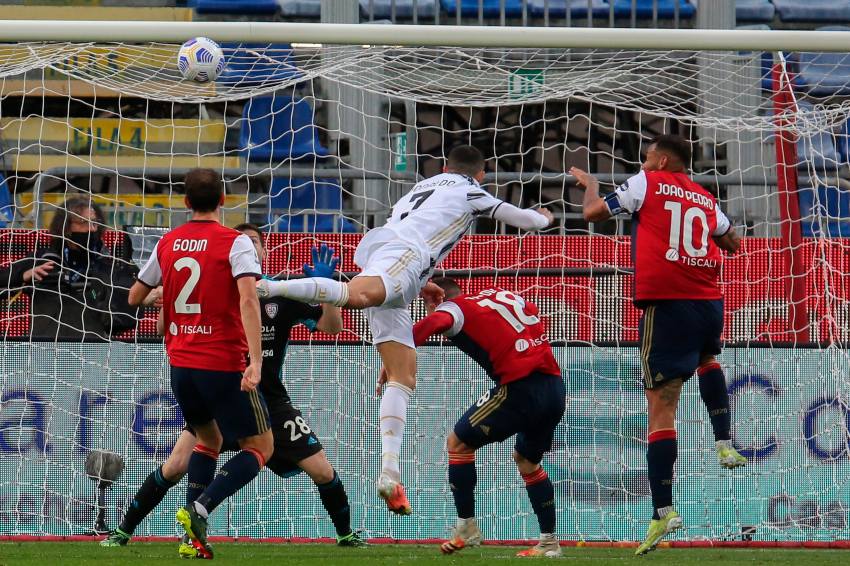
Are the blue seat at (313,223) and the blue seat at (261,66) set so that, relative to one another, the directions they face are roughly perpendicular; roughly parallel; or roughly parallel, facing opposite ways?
roughly parallel

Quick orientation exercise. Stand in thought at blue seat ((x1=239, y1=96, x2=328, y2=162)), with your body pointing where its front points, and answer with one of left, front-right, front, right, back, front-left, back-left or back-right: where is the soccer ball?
front

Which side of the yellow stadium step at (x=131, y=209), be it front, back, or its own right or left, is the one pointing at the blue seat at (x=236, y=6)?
back

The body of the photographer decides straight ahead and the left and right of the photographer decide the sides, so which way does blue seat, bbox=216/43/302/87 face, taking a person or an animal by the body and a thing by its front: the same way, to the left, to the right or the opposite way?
the same way

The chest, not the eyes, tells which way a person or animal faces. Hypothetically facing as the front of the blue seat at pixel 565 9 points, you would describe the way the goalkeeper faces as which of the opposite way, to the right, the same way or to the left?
the same way

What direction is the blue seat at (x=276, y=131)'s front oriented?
toward the camera

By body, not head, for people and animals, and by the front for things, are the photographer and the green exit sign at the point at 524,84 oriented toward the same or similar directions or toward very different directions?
same or similar directions

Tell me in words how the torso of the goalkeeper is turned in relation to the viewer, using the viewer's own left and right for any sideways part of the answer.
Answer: facing the viewer

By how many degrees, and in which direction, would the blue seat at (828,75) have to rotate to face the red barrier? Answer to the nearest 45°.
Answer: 0° — it already faces it

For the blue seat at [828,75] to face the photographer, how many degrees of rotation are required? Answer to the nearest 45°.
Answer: approximately 45° to its right

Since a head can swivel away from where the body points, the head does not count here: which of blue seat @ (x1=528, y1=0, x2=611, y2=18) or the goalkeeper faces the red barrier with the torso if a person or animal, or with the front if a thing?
the blue seat

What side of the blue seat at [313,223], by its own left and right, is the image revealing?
front

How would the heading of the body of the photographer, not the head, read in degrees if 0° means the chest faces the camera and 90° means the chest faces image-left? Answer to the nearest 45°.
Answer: approximately 0°
